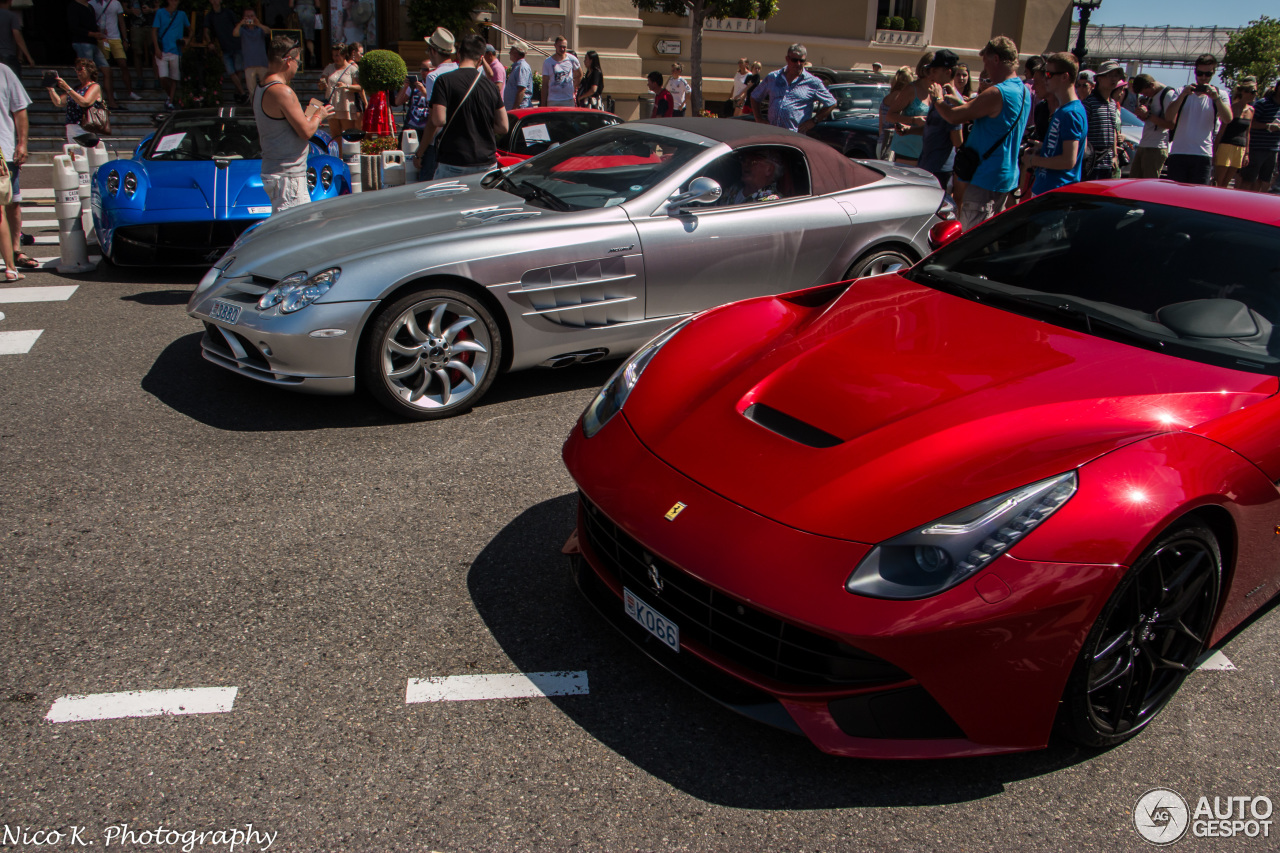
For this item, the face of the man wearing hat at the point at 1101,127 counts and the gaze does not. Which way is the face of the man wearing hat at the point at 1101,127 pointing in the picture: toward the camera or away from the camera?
toward the camera

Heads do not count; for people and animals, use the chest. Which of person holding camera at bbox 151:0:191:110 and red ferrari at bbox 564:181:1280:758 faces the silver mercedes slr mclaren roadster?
the person holding camera

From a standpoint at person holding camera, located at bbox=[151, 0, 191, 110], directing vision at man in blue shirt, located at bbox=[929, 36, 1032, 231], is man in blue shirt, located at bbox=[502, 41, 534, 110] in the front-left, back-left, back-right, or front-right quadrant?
front-left

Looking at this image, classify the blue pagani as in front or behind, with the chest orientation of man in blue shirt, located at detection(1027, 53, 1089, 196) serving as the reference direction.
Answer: in front

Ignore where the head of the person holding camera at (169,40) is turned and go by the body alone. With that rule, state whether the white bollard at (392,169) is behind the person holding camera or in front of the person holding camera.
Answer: in front

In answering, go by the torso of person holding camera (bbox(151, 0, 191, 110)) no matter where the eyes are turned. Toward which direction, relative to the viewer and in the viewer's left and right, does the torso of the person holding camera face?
facing the viewer

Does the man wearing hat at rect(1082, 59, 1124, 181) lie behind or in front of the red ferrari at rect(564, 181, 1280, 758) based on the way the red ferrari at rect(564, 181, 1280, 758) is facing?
behind

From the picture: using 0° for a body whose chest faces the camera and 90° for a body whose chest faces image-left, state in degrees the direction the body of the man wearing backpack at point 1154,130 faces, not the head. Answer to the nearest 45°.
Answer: approximately 45°

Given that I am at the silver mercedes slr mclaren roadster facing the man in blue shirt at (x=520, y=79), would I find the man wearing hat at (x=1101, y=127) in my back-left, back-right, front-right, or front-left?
front-right

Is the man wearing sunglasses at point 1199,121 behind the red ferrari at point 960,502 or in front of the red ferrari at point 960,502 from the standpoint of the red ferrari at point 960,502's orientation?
behind

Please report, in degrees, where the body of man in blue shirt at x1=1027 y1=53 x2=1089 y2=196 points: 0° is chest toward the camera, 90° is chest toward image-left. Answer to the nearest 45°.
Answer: approximately 90°
